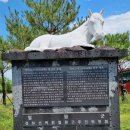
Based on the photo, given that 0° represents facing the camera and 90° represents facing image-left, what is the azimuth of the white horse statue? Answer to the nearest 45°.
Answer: approximately 270°
